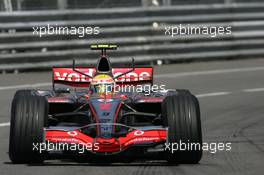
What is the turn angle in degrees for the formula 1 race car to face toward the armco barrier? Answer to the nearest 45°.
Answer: approximately 180°

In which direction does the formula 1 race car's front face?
toward the camera
